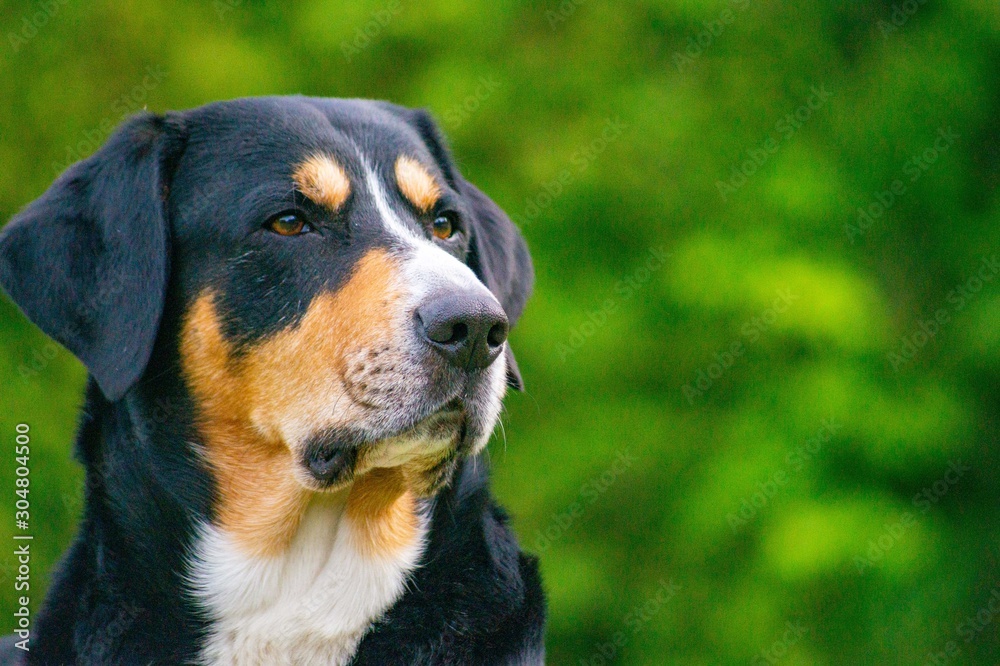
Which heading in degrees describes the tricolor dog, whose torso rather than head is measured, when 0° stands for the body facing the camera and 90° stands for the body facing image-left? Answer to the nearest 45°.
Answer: approximately 315°
